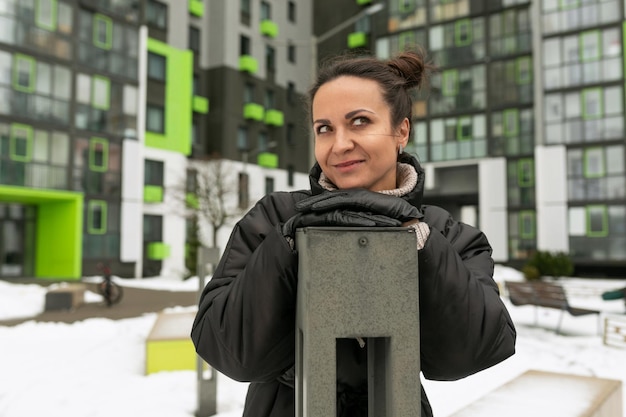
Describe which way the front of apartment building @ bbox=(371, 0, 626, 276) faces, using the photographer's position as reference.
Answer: facing the viewer and to the left of the viewer

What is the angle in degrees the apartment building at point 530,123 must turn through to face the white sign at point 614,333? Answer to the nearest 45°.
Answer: approximately 45° to its left

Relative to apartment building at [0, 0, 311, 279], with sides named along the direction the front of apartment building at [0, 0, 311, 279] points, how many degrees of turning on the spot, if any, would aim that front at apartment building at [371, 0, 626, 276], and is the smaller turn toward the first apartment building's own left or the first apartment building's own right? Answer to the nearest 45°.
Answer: approximately 45° to the first apartment building's own left

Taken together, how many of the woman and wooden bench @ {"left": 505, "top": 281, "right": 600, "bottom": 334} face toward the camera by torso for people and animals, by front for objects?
1

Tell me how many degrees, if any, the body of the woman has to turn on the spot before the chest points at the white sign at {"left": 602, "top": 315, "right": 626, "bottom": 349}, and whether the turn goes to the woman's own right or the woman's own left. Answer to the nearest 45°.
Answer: approximately 135° to the woman's own left

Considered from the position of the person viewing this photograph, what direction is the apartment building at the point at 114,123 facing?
facing the viewer and to the right of the viewer

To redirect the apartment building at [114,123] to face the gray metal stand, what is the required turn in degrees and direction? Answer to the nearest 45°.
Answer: approximately 45° to its right

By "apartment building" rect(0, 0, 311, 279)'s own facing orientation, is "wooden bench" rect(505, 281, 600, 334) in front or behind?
in front
